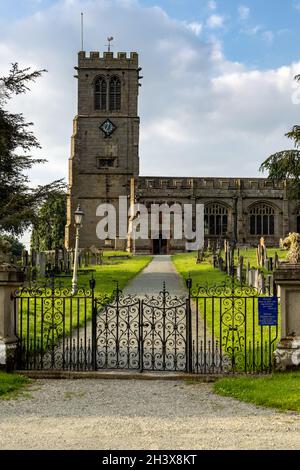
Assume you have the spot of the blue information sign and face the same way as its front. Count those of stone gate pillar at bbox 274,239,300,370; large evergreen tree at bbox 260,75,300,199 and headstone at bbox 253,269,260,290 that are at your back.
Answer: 2

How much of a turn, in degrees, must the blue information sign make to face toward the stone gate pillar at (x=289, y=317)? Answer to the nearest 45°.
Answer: approximately 45° to its left

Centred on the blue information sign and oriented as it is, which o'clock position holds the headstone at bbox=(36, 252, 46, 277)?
The headstone is roughly at 5 o'clock from the blue information sign.

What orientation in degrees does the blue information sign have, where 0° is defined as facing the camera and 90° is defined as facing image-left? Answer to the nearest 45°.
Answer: approximately 0°

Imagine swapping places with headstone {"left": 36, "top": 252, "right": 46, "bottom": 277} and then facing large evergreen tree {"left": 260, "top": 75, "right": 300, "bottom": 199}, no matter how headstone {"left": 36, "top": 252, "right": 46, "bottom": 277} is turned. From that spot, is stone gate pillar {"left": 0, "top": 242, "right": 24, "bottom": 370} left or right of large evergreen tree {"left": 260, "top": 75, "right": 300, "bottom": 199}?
right

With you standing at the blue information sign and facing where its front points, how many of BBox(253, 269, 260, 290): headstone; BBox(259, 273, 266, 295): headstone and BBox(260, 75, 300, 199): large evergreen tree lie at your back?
3

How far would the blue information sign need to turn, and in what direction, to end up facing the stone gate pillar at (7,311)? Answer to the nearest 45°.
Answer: approximately 90° to its right

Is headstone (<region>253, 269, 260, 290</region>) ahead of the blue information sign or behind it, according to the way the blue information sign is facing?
behind

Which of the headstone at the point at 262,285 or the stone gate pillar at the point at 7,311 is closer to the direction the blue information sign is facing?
the stone gate pillar

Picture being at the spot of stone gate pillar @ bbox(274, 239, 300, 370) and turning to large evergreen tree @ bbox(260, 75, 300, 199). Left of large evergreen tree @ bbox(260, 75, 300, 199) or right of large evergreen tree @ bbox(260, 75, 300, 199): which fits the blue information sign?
left

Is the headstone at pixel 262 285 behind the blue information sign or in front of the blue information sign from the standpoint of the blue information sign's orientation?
behind

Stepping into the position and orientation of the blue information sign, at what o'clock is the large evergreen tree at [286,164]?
The large evergreen tree is roughly at 6 o'clock from the blue information sign.

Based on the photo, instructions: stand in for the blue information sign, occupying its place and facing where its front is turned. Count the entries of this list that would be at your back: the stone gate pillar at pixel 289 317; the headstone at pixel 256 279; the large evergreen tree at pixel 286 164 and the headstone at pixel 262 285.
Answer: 3
